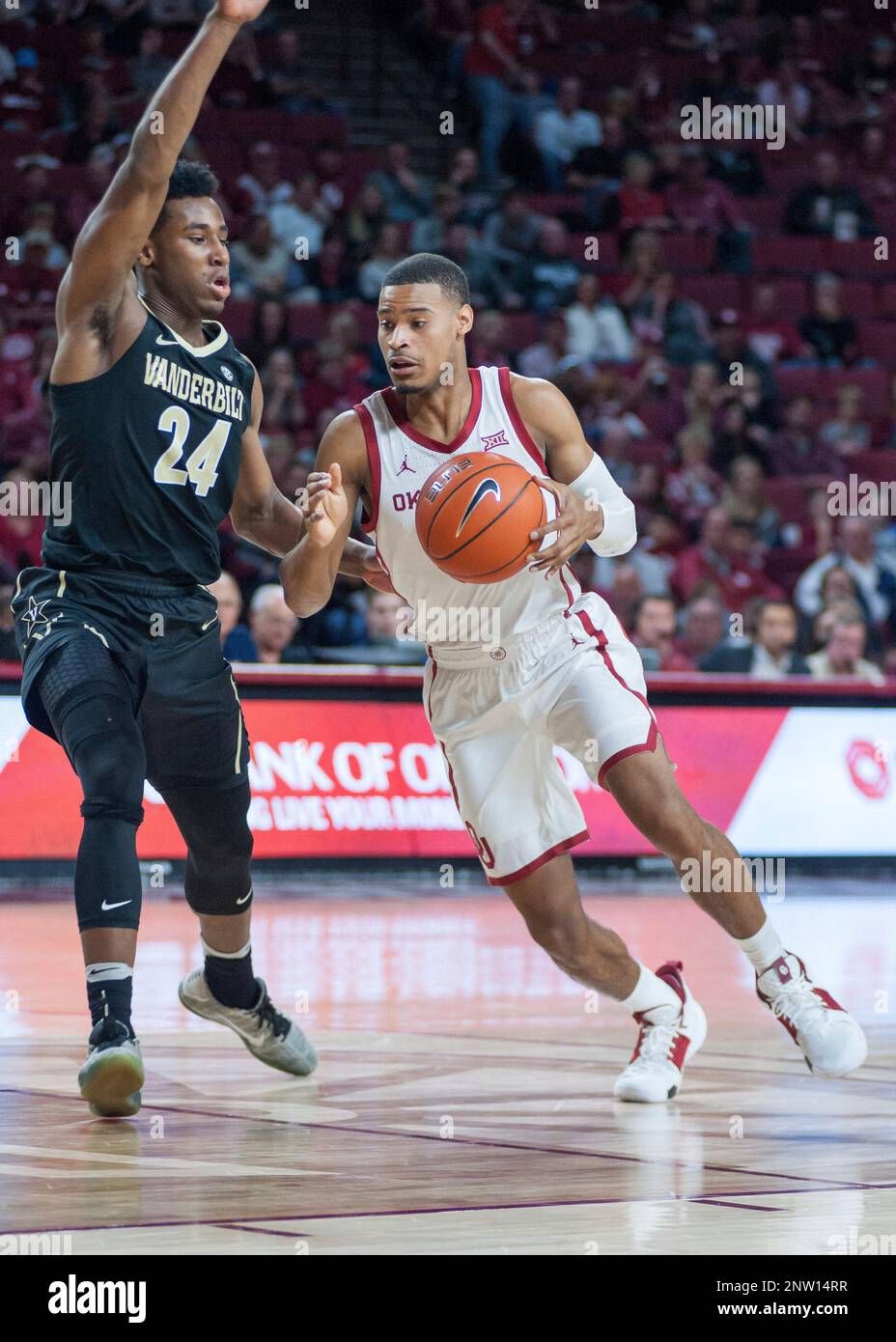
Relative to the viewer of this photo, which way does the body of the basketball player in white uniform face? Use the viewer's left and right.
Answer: facing the viewer

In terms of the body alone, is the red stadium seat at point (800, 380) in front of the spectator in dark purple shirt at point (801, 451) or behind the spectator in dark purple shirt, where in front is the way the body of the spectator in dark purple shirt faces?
behind

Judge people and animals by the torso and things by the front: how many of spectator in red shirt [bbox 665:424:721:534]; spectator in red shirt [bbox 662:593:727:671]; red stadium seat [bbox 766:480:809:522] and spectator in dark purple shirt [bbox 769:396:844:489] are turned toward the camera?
4

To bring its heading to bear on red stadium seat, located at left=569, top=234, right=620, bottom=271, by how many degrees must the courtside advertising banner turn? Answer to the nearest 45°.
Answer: approximately 180°

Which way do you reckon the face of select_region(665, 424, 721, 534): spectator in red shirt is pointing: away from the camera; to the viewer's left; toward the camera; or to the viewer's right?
toward the camera

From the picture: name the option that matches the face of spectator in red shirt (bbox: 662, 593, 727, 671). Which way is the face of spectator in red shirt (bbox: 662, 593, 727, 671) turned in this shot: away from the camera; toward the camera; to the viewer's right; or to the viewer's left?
toward the camera

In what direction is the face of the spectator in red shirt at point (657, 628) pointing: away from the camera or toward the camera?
toward the camera

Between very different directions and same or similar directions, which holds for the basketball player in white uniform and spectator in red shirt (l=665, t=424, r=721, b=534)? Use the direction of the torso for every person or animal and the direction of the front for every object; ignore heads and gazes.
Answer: same or similar directions

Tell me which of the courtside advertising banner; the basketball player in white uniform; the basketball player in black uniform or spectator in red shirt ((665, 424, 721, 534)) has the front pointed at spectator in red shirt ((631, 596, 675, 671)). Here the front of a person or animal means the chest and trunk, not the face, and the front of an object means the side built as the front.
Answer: spectator in red shirt ((665, 424, 721, 534))

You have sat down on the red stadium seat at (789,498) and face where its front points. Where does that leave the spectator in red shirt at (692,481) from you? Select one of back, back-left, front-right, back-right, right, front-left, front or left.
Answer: front-right

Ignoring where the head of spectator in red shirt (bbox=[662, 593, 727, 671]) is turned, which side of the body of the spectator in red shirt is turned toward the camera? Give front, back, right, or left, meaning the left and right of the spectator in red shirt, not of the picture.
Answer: front

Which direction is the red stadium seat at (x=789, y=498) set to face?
toward the camera

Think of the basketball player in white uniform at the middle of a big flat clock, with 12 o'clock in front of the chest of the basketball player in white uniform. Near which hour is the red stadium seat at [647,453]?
The red stadium seat is roughly at 6 o'clock from the basketball player in white uniform.

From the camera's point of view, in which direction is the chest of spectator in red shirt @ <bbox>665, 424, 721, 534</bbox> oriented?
toward the camera

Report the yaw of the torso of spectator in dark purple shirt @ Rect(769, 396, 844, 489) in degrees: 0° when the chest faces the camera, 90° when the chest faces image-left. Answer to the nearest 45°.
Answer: approximately 0°

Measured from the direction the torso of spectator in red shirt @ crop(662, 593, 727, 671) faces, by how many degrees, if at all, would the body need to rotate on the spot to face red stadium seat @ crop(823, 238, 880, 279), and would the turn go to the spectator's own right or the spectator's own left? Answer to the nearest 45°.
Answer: approximately 180°
